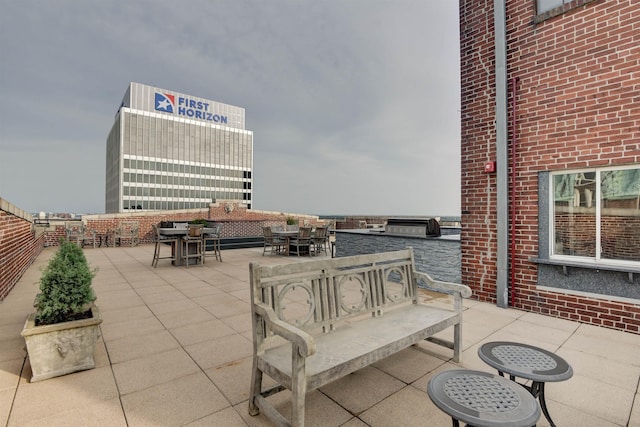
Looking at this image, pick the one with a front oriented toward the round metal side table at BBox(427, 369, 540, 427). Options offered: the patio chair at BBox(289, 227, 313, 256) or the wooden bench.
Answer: the wooden bench

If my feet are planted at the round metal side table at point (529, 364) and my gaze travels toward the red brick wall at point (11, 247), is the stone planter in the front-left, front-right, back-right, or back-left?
front-left

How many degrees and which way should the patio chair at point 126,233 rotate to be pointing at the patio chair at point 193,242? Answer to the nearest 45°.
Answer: approximately 45° to its left

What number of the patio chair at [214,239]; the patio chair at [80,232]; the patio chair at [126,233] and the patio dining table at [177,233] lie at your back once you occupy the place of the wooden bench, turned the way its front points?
4

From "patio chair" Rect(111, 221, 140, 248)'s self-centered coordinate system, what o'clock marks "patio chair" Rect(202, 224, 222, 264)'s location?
"patio chair" Rect(202, 224, 222, 264) is roughly at 10 o'clock from "patio chair" Rect(111, 221, 140, 248).

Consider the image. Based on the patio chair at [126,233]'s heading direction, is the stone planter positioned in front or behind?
in front

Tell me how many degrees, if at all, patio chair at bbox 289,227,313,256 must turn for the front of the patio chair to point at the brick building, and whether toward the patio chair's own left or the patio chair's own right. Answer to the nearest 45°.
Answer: approximately 180°

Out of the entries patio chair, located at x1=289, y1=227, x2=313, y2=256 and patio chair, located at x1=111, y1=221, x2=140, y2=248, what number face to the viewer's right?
0

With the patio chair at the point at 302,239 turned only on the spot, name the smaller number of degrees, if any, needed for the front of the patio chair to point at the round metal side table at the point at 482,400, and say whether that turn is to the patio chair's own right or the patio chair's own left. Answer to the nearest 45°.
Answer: approximately 135° to the patio chair's own left

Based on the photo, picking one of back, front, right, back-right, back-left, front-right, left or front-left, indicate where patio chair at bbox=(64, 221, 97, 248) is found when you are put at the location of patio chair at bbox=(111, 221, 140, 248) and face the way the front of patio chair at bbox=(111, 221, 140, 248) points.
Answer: front-right

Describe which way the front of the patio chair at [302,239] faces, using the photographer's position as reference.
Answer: facing away from the viewer and to the left of the viewer

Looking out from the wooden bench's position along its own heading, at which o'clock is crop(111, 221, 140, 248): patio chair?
The patio chair is roughly at 6 o'clock from the wooden bench.

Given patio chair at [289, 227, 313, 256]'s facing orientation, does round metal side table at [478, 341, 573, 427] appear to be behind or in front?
behind

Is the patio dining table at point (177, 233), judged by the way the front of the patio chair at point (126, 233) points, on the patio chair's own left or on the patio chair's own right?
on the patio chair's own left

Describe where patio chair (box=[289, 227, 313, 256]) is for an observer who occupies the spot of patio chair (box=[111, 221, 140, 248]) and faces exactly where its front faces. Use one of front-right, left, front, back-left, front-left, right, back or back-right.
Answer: left

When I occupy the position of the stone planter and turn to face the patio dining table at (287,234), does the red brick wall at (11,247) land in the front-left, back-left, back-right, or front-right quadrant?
front-left

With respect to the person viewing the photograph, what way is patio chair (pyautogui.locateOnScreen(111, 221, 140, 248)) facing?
facing the viewer and to the left of the viewer
